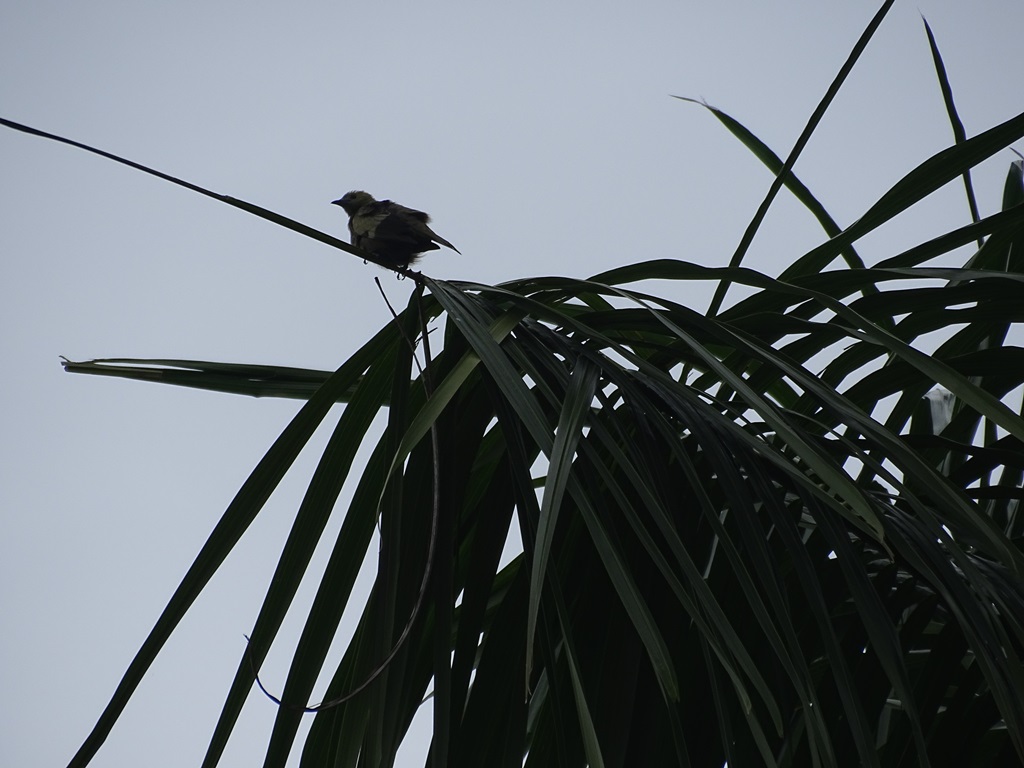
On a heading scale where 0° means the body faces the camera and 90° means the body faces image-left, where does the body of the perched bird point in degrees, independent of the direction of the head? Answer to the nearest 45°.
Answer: approximately 90°
